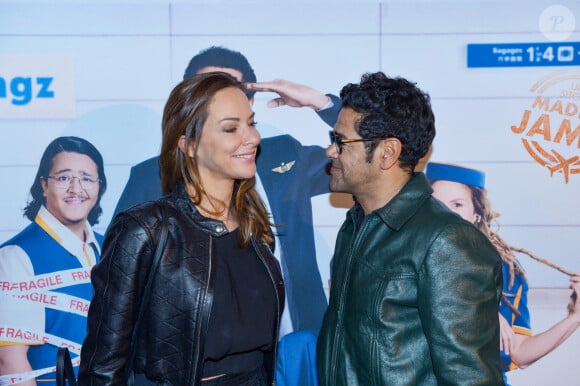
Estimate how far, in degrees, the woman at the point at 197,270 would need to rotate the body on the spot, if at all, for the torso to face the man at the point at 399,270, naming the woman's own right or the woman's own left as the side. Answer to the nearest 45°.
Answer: approximately 45° to the woman's own left

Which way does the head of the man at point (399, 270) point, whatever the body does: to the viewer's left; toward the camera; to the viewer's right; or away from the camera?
to the viewer's left

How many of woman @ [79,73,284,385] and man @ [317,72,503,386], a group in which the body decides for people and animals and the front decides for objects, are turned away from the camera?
0

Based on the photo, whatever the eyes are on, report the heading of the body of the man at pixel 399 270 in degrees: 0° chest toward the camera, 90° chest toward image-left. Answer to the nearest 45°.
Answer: approximately 45°

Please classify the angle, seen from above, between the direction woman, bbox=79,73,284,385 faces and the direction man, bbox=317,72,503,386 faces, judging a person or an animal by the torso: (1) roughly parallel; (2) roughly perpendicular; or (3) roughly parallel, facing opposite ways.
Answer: roughly perpendicular

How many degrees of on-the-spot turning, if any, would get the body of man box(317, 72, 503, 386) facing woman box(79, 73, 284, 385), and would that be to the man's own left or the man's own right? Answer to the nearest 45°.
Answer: approximately 45° to the man's own right
